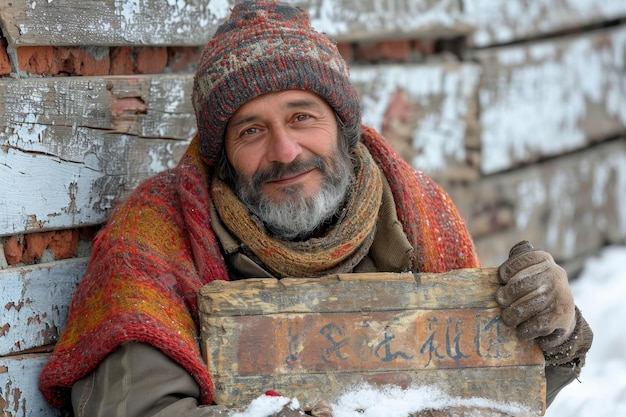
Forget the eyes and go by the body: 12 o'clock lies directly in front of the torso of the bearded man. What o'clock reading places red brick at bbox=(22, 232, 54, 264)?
The red brick is roughly at 3 o'clock from the bearded man.

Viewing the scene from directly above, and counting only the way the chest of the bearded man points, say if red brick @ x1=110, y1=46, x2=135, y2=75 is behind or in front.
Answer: behind

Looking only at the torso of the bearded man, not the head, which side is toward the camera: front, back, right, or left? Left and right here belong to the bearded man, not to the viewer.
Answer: front

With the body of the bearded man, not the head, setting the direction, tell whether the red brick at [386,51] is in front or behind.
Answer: behind

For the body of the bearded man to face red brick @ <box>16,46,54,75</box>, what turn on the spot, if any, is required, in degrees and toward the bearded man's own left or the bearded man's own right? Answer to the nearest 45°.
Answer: approximately 90° to the bearded man's own right

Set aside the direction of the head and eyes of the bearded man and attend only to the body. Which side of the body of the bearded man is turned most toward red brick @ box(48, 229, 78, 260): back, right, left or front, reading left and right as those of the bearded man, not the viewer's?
right

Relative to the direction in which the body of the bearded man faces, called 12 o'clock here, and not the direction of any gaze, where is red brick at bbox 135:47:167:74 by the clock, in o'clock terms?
The red brick is roughly at 5 o'clock from the bearded man.
